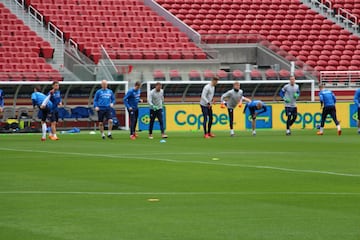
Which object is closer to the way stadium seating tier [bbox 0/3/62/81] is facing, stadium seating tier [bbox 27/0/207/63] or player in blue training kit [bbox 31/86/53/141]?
the player in blue training kit

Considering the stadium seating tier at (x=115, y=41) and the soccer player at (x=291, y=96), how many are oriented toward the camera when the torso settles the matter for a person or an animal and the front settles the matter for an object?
2

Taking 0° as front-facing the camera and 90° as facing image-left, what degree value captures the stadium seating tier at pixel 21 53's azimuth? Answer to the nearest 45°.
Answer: approximately 0°

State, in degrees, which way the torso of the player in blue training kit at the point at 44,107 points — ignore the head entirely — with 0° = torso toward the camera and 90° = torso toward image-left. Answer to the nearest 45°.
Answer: approximately 45°

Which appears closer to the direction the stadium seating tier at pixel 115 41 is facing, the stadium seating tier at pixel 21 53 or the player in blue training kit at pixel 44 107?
the player in blue training kit

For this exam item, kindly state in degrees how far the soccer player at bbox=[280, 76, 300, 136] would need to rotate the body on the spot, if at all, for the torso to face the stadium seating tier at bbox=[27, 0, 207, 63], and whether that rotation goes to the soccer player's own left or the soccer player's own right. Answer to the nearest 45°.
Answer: approximately 135° to the soccer player's own right
